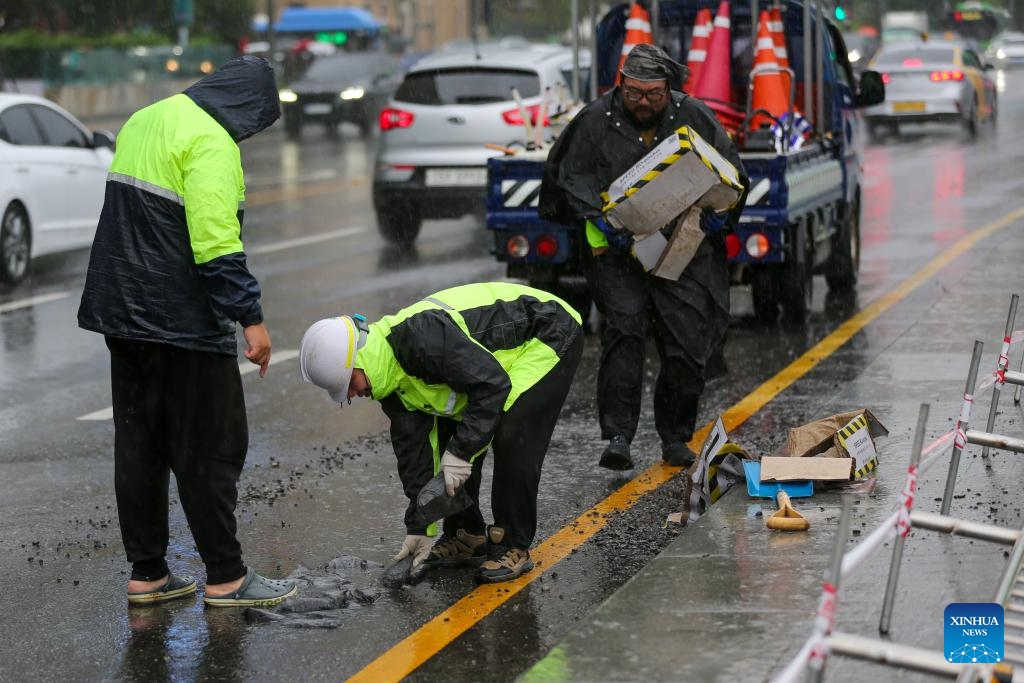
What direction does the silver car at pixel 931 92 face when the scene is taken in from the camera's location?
facing away from the viewer and to the right of the viewer

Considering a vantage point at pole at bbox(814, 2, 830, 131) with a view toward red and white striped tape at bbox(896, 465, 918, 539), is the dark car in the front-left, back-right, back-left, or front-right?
back-right

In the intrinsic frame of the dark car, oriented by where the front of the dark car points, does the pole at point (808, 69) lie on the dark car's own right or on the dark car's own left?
on the dark car's own left

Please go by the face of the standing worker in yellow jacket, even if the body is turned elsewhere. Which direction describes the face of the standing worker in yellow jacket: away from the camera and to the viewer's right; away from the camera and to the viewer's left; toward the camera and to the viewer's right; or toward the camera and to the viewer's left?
away from the camera and to the viewer's right

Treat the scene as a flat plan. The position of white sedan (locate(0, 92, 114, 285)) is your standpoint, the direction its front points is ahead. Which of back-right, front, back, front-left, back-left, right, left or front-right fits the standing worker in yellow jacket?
back-right

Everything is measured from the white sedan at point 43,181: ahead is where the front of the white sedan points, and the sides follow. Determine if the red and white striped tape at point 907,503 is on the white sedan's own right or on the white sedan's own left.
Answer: on the white sedan's own right

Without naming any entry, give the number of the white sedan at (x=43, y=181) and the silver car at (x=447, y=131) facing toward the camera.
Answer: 0

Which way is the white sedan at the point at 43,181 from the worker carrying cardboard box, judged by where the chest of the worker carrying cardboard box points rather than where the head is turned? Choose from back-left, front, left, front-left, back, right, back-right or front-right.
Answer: back-right

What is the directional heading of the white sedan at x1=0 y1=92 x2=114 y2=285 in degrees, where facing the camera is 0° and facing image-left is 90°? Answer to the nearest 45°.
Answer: approximately 225°

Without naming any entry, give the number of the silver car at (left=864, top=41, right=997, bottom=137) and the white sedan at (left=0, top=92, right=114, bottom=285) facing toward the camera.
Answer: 0

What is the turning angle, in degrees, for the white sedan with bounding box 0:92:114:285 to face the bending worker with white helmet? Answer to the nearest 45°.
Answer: approximately 135° to its right

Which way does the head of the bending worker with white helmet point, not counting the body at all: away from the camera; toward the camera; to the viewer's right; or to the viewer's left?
to the viewer's left

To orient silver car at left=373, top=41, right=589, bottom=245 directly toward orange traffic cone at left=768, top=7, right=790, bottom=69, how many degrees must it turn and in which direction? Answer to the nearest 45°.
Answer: approximately 90° to its right

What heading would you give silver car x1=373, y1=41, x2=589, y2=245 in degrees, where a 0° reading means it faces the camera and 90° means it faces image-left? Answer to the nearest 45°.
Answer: approximately 225°

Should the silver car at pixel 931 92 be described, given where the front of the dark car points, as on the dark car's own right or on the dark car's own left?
on the dark car's own left

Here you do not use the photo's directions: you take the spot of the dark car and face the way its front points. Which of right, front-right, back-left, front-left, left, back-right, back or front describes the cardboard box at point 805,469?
front-left

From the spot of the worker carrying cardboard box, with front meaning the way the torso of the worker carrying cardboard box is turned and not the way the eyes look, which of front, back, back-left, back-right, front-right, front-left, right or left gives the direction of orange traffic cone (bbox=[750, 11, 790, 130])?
back

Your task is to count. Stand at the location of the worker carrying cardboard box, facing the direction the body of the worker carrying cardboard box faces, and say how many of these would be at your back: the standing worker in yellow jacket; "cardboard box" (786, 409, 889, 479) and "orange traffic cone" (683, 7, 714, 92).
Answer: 1
